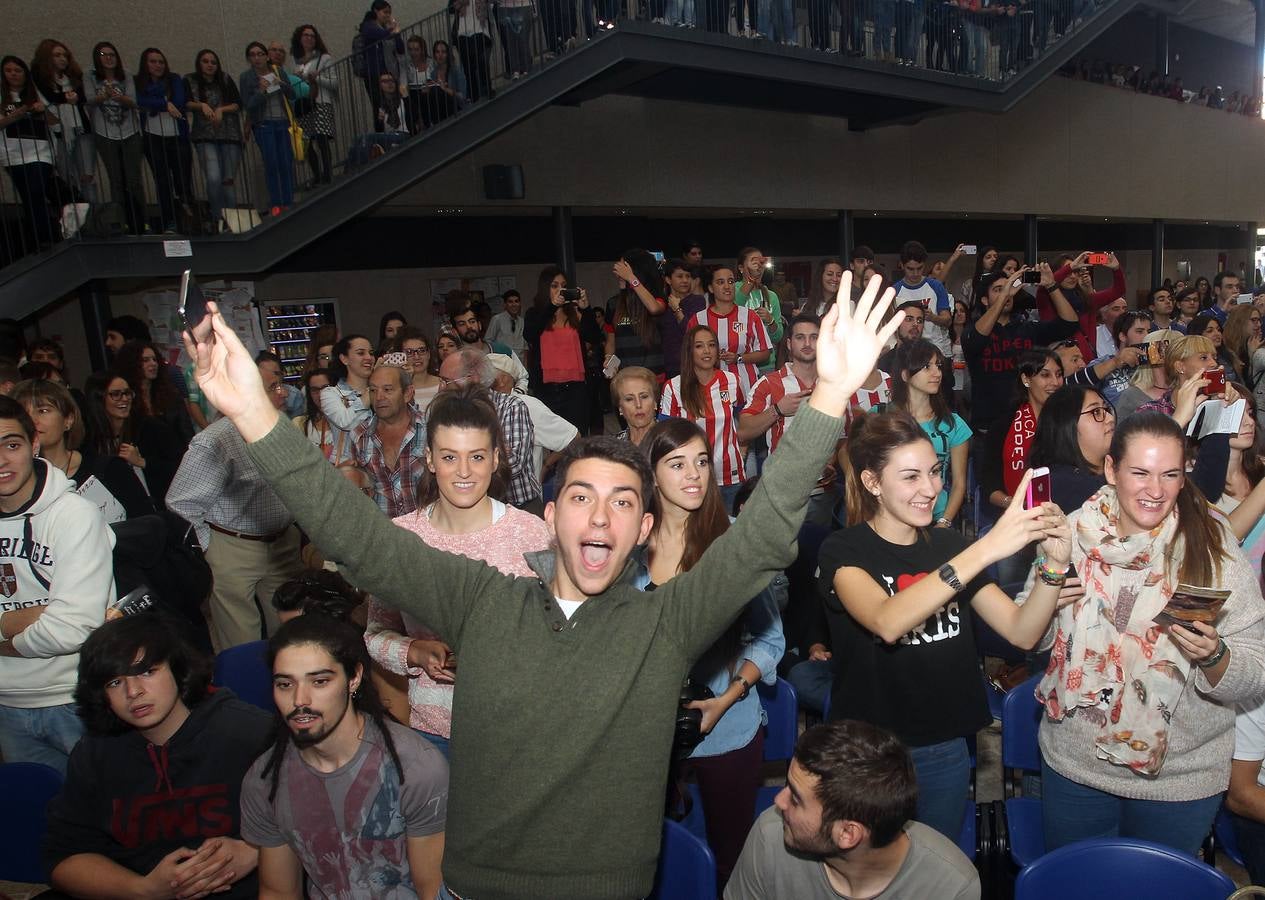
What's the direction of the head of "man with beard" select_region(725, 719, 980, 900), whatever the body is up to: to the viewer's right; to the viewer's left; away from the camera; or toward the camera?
to the viewer's left

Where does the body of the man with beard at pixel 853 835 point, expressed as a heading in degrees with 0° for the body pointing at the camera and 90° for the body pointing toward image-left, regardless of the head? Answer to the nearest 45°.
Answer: approximately 45°

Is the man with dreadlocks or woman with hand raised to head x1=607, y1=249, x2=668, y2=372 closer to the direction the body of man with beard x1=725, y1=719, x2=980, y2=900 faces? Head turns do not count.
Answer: the man with dreadlocks

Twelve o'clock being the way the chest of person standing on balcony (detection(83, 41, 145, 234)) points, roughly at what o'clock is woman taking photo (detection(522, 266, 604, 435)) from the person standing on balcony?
The woman taking photo is roughly at 10 o'clock from the person standing on balcony.

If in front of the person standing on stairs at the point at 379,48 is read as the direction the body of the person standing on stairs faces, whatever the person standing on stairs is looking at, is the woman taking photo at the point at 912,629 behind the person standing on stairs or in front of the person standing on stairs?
in front

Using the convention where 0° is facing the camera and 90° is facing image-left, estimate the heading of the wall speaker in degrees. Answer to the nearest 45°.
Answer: approximately 0°

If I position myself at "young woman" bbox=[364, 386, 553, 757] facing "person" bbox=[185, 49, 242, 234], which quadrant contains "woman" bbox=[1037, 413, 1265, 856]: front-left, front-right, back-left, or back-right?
back-right

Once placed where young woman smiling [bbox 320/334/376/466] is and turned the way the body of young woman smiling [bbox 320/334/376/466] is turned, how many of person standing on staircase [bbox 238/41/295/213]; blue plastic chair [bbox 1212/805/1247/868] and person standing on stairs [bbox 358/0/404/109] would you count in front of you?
1

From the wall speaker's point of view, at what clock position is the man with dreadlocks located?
The man with dreadlocks is roughly at 12 o'clock from the wall speaker.
